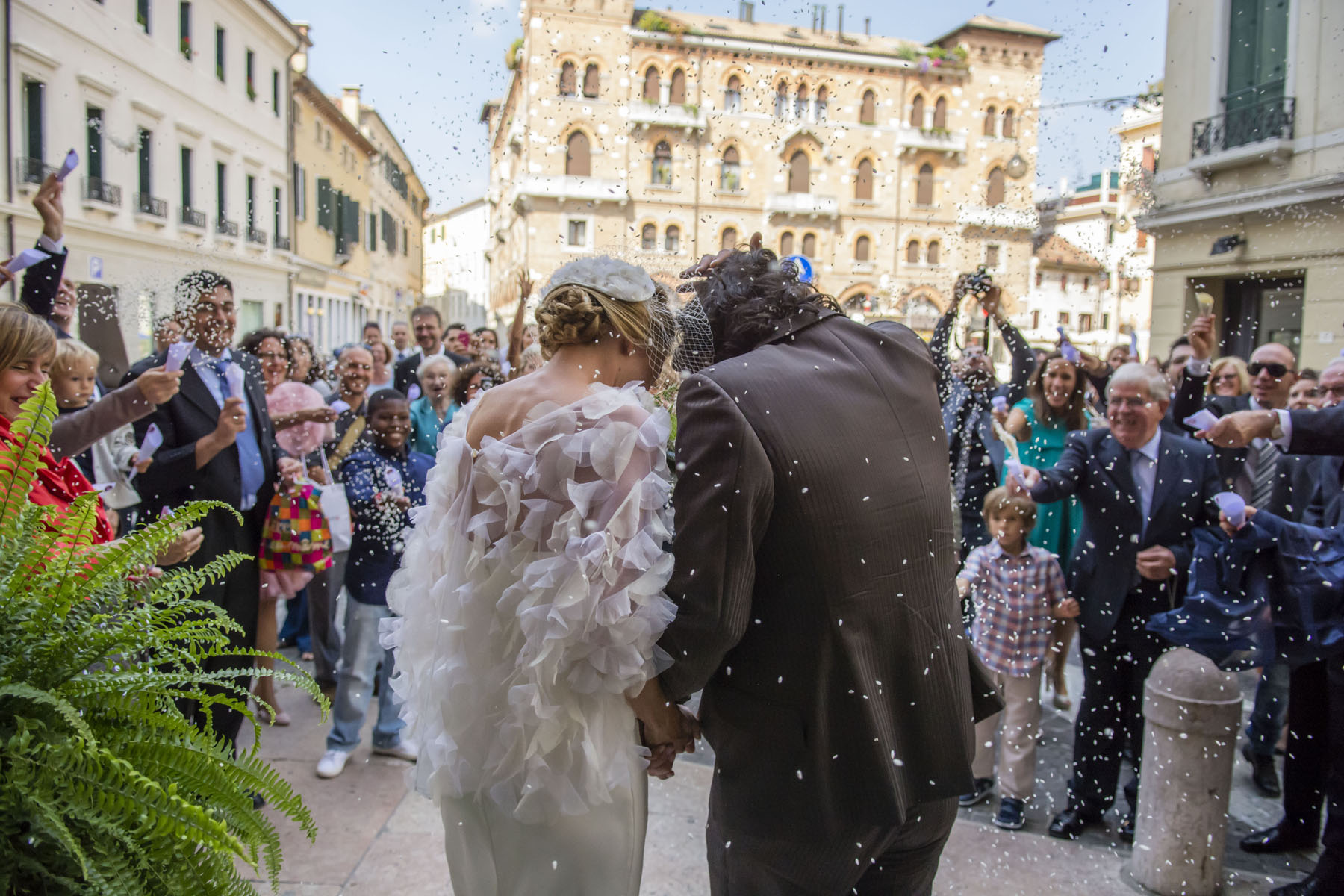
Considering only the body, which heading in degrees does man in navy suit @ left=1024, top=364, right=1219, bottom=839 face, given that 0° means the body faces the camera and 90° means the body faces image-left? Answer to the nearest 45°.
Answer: approximately 45°

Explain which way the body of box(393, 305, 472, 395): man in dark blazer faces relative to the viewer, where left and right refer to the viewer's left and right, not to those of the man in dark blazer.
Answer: facing the viewer

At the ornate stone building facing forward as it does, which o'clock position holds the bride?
The bride is roughly at 12 o'clock from the ornate stone building.

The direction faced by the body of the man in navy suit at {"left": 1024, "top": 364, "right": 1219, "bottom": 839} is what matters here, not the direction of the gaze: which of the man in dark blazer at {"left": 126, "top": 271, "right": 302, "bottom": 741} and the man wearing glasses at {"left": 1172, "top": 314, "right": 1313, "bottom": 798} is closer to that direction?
the man in dark blazer

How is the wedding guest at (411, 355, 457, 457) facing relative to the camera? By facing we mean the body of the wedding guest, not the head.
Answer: toward the camera

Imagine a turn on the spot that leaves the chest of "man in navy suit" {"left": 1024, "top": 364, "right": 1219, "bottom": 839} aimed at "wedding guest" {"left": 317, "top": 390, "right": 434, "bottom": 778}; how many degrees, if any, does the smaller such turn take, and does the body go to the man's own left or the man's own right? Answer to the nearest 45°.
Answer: approximately 45° to the man's own right

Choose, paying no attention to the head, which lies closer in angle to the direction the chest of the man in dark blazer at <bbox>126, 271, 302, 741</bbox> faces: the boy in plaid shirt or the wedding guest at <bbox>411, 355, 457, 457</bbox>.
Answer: the boy in plaid shirt

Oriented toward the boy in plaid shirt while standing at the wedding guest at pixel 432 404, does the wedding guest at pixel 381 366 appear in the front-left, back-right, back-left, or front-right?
back-left

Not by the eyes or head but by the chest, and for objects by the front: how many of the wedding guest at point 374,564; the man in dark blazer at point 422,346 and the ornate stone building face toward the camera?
3

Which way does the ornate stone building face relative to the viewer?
toward the camera

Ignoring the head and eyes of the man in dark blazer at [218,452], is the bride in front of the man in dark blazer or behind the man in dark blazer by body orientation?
in front

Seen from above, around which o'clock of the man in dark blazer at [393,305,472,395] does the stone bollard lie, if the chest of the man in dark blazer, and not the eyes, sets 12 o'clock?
The stone bollard is roughly at 11 o'clock from the man in dark blazer.

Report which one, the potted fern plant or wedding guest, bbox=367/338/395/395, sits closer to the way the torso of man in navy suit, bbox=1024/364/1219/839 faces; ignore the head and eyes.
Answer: the potted fern plant

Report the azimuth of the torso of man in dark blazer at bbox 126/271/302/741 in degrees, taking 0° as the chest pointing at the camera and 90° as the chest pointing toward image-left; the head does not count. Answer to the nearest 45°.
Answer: approximately 315°

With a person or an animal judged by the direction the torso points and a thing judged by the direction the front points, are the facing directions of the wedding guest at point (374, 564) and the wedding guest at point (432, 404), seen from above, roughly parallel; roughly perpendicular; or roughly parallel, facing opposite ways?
roughly parallel

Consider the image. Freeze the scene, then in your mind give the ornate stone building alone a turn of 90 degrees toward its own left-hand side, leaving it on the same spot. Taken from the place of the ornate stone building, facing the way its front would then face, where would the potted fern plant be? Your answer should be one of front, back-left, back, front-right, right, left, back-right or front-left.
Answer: right

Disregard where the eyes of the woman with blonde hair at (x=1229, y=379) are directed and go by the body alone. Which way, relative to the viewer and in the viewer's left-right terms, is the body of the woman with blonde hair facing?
facing the viewer and to the left of the viewer
